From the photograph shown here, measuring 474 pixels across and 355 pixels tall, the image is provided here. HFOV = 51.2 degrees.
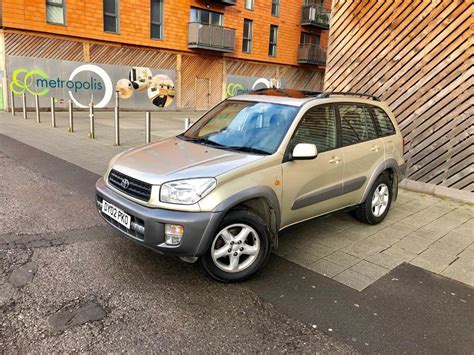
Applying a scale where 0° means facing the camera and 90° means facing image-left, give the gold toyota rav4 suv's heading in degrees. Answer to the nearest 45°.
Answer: approximately 45°

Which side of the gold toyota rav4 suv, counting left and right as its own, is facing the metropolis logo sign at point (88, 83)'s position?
right
